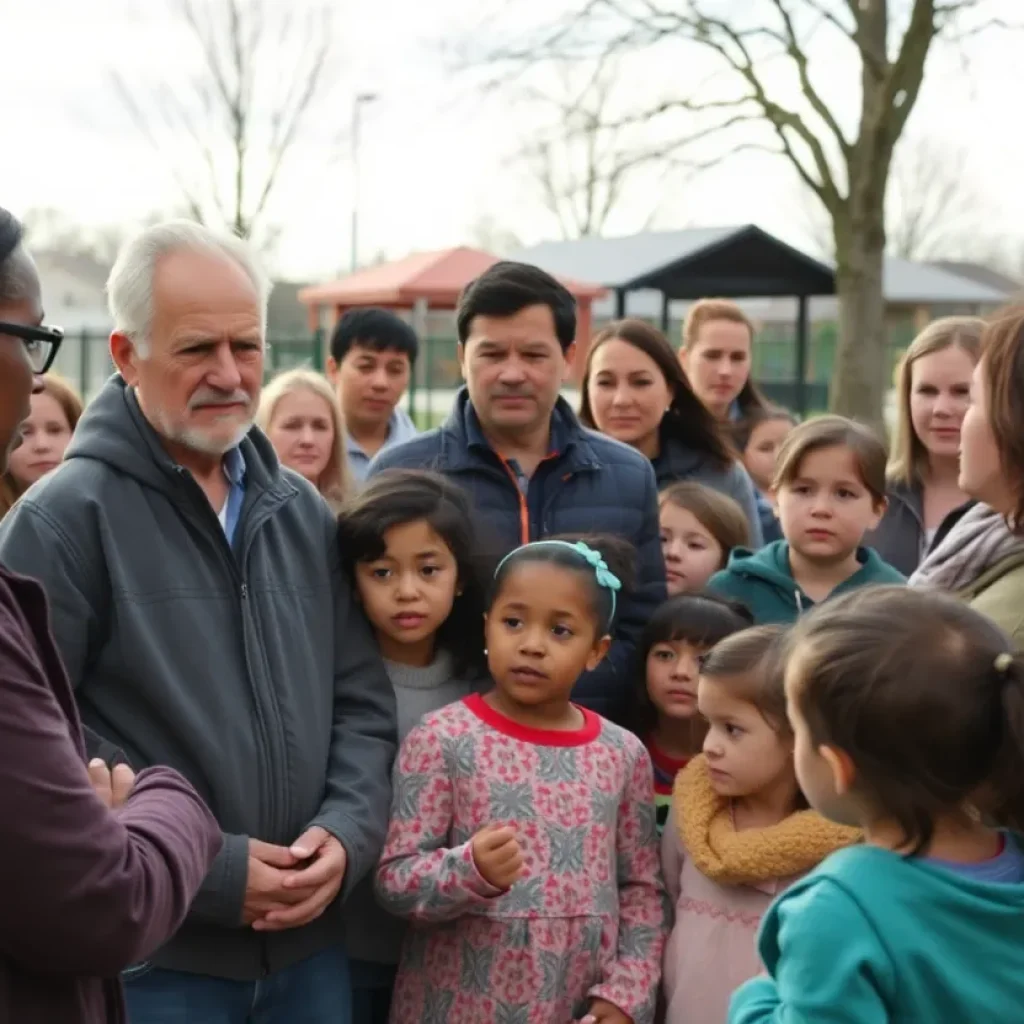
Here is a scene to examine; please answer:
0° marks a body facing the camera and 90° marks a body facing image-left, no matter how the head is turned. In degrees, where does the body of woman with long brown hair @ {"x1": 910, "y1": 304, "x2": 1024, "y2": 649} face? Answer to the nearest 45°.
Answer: approximately 90°

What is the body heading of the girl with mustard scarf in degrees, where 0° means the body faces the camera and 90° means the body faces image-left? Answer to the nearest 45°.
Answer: approximately 45°

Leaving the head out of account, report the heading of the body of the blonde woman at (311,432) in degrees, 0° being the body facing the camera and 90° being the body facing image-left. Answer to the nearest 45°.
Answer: approximately 0°

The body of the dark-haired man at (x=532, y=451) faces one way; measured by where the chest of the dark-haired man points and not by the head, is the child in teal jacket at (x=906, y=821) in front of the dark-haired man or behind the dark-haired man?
in front

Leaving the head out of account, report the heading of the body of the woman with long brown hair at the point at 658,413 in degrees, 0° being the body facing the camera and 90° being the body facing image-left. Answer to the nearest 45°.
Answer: approximately 45°

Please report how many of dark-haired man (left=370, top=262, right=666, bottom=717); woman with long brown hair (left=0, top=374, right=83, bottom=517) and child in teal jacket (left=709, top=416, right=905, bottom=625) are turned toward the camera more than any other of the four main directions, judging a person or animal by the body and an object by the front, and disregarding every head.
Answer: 3

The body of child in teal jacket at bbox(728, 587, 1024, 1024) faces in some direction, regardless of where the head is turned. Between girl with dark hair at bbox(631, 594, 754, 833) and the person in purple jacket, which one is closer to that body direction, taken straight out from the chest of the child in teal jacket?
the girl with dark hair

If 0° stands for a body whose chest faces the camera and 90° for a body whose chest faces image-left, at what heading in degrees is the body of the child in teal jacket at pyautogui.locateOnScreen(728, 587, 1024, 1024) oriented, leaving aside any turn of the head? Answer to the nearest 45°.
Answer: approximately 135°

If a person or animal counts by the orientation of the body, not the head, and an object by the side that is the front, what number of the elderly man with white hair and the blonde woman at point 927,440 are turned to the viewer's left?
0
